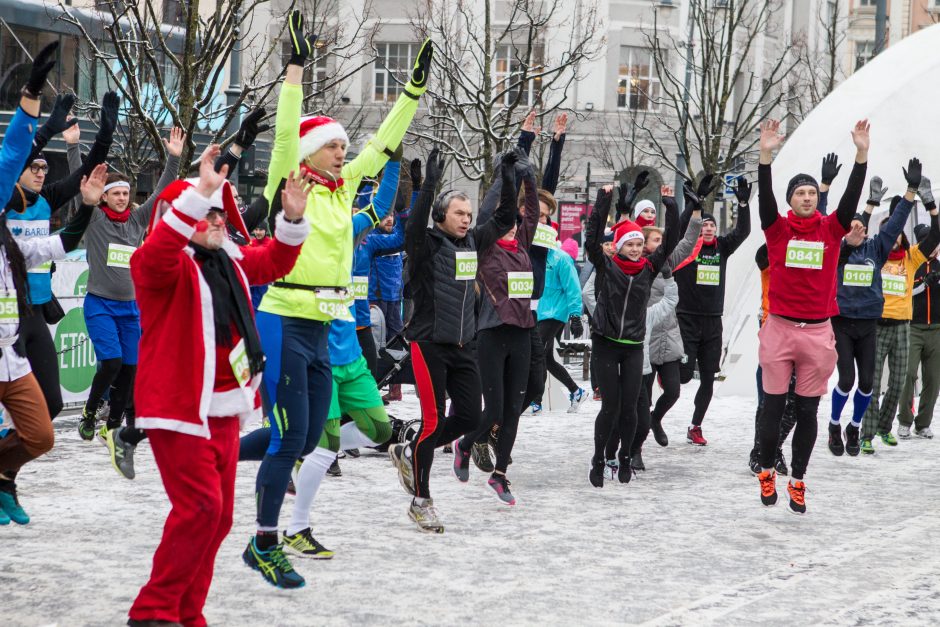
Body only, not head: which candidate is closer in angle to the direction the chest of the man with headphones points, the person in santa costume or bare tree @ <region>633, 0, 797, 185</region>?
the person in santa costume

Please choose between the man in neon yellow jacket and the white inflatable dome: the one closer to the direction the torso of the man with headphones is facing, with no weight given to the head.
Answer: the man in neon yellow jacket

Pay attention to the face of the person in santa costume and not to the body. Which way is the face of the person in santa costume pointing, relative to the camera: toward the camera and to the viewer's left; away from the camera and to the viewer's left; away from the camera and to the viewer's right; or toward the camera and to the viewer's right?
toward the camera and to the viewer's right

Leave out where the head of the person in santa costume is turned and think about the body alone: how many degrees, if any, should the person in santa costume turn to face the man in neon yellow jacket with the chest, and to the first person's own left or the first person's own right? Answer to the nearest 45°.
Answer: approximately 135° to the first person's own left

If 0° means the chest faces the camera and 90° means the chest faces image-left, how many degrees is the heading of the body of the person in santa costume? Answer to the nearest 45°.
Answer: approximately 315°

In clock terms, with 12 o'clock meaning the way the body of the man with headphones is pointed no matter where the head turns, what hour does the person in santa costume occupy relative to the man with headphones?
The person in santa costume is roughly at 2 o'clock from the man with headphones.

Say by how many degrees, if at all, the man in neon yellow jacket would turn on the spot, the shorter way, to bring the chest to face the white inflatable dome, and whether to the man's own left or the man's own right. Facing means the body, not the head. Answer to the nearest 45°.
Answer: approximately 90° to the man's own left

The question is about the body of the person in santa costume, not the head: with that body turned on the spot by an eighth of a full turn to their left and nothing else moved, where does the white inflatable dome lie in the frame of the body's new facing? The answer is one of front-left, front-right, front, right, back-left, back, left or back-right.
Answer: front-left

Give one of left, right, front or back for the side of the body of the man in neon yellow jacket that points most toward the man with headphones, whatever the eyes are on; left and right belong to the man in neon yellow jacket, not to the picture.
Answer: left

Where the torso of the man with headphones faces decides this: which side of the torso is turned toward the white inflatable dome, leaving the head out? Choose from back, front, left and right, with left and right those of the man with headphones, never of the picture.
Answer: left
